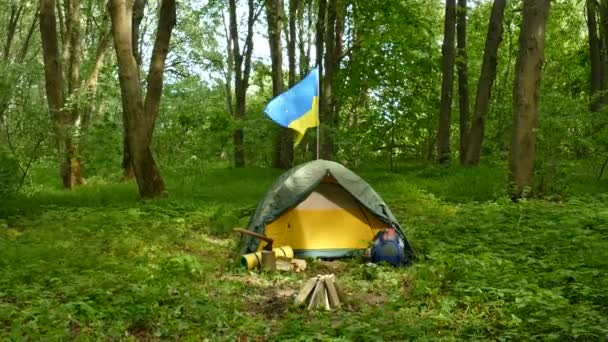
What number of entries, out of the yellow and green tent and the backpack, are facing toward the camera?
2

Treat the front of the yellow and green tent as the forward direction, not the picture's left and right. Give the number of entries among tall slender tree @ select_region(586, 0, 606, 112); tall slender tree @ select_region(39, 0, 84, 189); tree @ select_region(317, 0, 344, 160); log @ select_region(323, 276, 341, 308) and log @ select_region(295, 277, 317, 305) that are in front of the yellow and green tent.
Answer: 2

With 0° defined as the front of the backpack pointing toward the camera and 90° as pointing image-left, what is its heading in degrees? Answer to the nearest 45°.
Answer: approximately 0°

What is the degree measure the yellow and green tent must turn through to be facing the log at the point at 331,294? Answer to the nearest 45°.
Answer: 0° — it already faces it

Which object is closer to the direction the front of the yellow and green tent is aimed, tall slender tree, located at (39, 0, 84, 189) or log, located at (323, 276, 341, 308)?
the log

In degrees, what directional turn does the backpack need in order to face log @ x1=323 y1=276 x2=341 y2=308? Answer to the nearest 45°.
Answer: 0° — it already faces it

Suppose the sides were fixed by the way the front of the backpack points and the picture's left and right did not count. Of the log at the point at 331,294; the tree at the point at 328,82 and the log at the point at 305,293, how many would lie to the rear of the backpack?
1

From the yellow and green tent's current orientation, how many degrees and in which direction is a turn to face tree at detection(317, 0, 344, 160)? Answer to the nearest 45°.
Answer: approximately 180°

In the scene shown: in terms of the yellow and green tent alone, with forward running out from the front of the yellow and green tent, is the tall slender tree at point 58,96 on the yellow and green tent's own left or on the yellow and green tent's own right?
on the yellow and green tent's own right
